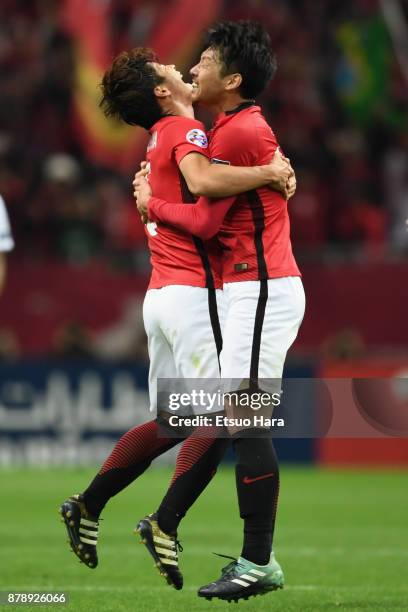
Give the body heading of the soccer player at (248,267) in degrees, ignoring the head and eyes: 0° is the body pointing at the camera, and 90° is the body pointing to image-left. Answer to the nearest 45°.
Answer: approximately 90°

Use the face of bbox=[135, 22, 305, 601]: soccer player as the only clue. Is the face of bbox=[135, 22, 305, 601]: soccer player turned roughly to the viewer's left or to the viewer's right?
to the viewer's left

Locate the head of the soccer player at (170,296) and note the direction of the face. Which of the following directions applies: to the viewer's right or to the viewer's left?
to the viewer's right

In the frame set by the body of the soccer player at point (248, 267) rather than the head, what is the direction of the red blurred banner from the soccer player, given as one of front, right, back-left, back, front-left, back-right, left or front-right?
right
